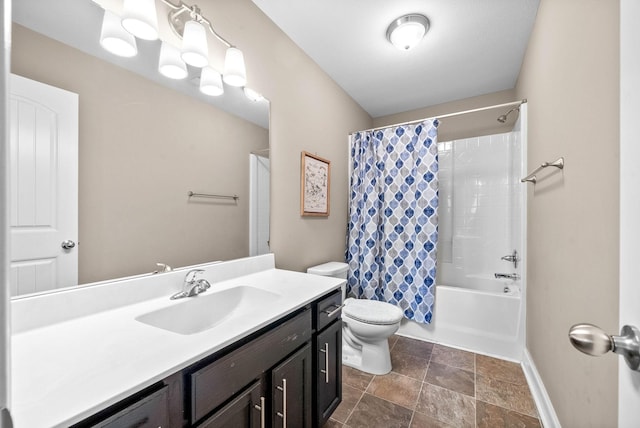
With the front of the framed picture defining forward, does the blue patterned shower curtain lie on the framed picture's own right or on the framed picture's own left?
on the framed picture's own left

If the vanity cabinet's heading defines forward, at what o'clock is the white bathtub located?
The white bathtub is roughly at 10 o'clock from the vanity cabinet.

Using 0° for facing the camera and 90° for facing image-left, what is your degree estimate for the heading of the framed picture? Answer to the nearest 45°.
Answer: approximately 315°

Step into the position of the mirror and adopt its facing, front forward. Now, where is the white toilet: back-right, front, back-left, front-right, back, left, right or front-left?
front-left

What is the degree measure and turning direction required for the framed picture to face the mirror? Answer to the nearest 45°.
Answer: approximately 90° to its right
